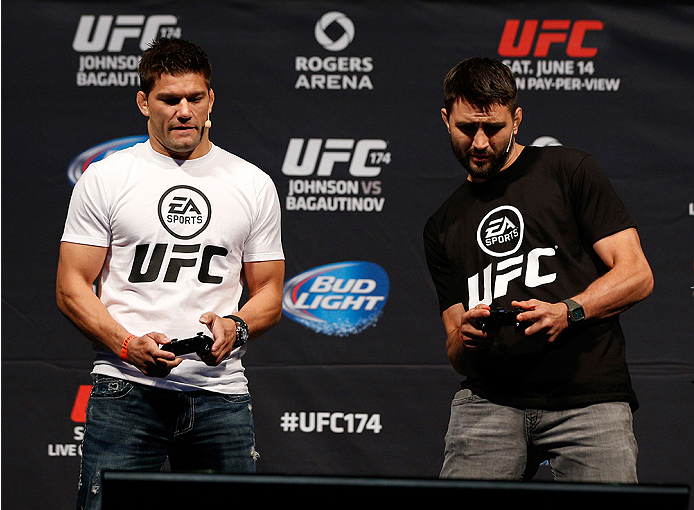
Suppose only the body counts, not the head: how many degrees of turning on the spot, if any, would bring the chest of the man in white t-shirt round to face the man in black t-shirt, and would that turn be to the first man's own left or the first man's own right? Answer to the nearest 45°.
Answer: approximately 90° to the first man's own left

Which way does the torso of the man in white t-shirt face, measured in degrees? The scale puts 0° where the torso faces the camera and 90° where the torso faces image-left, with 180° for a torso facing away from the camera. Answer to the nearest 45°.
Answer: approximately 0°
